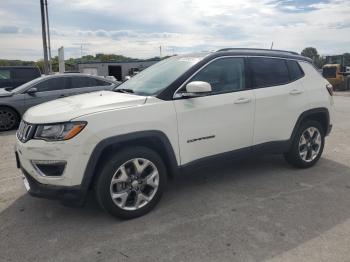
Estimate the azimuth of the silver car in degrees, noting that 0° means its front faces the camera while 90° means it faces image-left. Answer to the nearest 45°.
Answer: approximately 90°

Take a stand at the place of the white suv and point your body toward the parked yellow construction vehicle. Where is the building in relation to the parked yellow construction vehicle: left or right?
left

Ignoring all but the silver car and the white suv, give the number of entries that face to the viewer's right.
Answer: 0

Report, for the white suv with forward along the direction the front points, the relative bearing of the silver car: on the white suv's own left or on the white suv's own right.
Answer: on the white suv's own right

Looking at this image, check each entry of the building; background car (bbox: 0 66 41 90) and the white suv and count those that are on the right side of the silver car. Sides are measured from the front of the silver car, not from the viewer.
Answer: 2

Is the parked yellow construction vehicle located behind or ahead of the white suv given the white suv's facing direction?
behind

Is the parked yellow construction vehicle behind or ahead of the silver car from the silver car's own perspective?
behind

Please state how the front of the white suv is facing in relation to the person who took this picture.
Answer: facing the viewer and to the left of the viewer

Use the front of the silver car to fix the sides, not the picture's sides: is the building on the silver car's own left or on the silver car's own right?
on the silver car's own right

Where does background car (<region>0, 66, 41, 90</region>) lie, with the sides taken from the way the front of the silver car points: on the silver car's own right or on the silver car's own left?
on the silver car's own right
